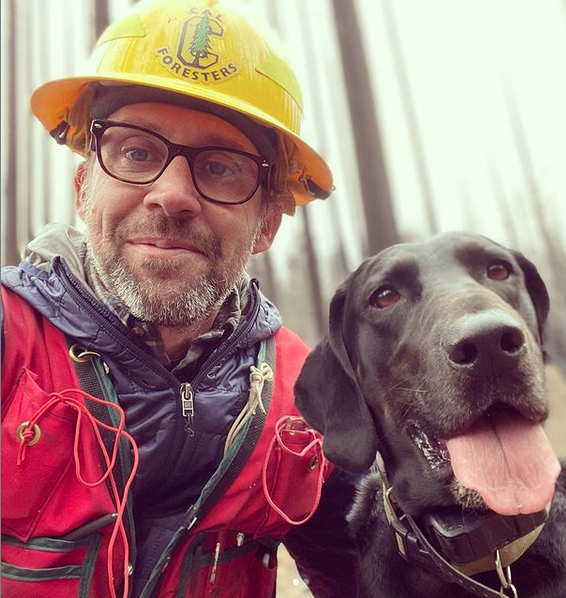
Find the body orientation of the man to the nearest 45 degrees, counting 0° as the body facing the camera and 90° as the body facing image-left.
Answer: approximately 0°

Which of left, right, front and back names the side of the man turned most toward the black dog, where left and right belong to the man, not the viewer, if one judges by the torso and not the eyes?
left
